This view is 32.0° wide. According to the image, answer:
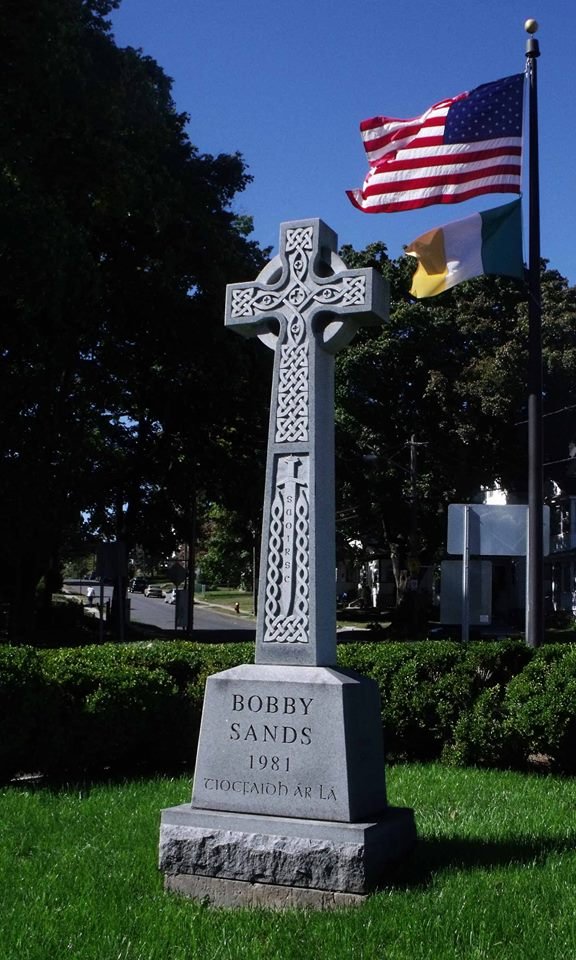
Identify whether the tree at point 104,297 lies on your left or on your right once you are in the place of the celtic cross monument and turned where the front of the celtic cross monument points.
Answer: on your right

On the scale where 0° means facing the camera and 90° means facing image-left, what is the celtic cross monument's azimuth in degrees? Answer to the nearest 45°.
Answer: approximately 45°

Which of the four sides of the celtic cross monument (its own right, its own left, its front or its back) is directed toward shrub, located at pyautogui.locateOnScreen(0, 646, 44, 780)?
right

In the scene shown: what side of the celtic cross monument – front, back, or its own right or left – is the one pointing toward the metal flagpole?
back

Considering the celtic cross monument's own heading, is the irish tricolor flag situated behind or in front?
behind

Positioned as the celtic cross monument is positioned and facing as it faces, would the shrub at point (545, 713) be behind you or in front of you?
behind
